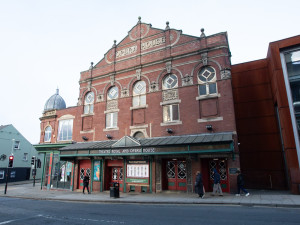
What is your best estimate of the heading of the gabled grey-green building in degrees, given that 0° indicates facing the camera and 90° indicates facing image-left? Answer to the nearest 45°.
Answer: approximately 315°

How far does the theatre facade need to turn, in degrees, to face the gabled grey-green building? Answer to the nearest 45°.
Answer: approximately 90° to its right

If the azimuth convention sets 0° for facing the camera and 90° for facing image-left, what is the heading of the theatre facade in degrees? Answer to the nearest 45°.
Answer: approximately 45°
